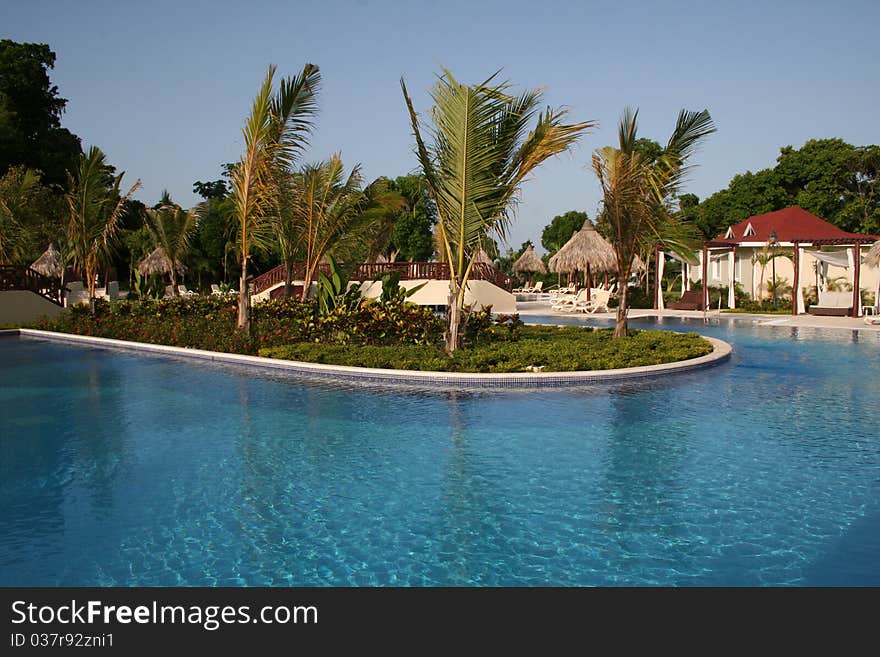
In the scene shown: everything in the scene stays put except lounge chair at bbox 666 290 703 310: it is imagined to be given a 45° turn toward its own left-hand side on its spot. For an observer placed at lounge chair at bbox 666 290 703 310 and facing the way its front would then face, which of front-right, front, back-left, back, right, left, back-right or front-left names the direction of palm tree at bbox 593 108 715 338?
front-left

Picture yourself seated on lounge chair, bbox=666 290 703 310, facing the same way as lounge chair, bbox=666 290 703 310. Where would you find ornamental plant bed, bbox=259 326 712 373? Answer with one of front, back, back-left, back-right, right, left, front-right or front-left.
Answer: left

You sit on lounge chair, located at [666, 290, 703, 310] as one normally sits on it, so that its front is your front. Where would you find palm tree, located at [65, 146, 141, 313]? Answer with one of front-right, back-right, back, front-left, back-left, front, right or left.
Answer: front-left

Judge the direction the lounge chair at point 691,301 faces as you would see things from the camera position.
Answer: facing to the left of the viewer

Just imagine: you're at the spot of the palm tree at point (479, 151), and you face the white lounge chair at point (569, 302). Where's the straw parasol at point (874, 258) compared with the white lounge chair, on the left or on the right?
right

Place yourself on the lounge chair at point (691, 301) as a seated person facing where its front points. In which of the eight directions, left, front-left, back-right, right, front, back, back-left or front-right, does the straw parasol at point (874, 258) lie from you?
back-left

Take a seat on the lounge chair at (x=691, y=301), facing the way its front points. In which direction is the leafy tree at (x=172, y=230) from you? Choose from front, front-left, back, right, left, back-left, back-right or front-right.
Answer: front

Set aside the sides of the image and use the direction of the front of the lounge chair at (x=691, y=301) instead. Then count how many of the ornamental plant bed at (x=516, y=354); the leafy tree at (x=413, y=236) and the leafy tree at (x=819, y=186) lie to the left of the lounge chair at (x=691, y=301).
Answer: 1

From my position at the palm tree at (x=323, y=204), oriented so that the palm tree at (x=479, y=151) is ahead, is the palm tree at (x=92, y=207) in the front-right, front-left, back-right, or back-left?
back-right

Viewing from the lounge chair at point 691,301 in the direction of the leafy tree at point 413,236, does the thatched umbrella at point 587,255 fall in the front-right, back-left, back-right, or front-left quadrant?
front-left

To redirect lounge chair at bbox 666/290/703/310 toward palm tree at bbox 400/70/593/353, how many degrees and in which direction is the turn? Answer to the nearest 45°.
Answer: approximately 90° to its left
